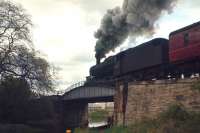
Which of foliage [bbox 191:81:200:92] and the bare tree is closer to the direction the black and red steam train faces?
the bare tree

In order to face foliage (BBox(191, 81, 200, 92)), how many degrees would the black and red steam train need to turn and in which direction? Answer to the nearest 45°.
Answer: approximately 135° to its left

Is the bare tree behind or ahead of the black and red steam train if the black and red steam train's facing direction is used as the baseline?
ahead

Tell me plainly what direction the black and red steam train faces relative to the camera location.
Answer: facing away from the viewer and to the left of the viewer

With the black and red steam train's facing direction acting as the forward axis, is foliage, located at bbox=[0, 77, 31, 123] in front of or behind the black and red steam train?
in front
